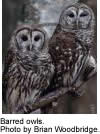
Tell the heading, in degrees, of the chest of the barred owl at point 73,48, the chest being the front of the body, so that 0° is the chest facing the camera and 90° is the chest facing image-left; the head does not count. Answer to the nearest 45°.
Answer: approximately 315°

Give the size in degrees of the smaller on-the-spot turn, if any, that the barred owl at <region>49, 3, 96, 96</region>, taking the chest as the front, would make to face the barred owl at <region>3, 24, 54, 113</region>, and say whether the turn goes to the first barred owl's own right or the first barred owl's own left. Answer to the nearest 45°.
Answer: approximately 135° to the first barred owl's own right
